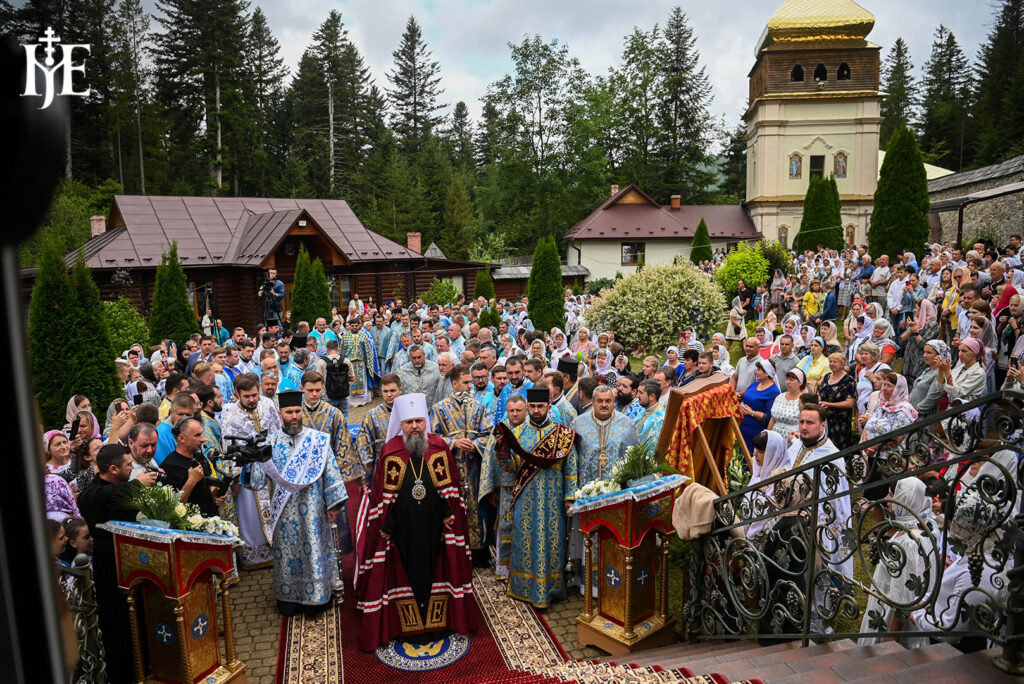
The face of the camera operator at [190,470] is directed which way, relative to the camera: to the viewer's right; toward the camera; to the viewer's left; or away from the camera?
to the viewer's right

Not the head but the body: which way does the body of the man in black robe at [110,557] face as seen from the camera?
to the viewer's right

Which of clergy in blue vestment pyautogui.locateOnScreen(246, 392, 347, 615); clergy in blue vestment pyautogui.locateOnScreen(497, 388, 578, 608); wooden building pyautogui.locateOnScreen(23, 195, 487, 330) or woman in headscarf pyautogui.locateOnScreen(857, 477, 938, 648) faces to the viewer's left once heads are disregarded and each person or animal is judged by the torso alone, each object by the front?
the woman in headscarf

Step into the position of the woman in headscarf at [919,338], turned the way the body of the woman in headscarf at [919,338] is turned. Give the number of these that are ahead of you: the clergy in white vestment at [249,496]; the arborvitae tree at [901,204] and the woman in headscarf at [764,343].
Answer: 2

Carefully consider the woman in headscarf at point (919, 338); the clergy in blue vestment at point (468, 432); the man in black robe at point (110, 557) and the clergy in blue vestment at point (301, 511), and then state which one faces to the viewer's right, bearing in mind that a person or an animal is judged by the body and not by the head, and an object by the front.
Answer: the man in black robe

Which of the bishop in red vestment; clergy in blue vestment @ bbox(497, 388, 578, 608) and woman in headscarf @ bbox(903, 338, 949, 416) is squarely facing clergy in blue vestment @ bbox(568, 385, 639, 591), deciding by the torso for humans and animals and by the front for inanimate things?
the woman in headscarf

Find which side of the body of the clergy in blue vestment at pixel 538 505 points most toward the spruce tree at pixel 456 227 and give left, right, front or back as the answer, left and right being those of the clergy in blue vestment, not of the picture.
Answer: back

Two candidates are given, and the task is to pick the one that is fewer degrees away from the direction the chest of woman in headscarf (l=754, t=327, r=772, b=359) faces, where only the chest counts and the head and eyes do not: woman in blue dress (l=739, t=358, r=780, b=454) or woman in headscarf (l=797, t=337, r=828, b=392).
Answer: the woman in blue dress

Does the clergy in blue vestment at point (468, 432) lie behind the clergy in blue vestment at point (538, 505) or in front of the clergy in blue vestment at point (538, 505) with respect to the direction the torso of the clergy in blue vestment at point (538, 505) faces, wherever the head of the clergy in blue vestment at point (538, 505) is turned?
behind

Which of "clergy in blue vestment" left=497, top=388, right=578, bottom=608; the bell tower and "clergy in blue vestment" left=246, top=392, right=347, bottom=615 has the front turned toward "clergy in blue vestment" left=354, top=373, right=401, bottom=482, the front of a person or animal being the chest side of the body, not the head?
the bell tower

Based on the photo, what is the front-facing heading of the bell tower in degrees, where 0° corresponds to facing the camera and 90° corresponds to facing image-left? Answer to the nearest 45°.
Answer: approximately 0°

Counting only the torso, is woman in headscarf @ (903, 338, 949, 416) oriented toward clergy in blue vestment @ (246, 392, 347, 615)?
yes

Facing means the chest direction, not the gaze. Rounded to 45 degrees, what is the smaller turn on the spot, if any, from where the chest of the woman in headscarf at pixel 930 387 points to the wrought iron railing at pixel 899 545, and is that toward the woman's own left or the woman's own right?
approximately 45° to the woman's own left

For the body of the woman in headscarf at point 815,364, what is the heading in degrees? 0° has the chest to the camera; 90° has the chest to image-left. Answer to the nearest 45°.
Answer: approximately 45°

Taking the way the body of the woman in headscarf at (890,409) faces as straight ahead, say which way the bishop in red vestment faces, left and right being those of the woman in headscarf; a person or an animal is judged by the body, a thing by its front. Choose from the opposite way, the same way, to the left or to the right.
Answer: to the left
